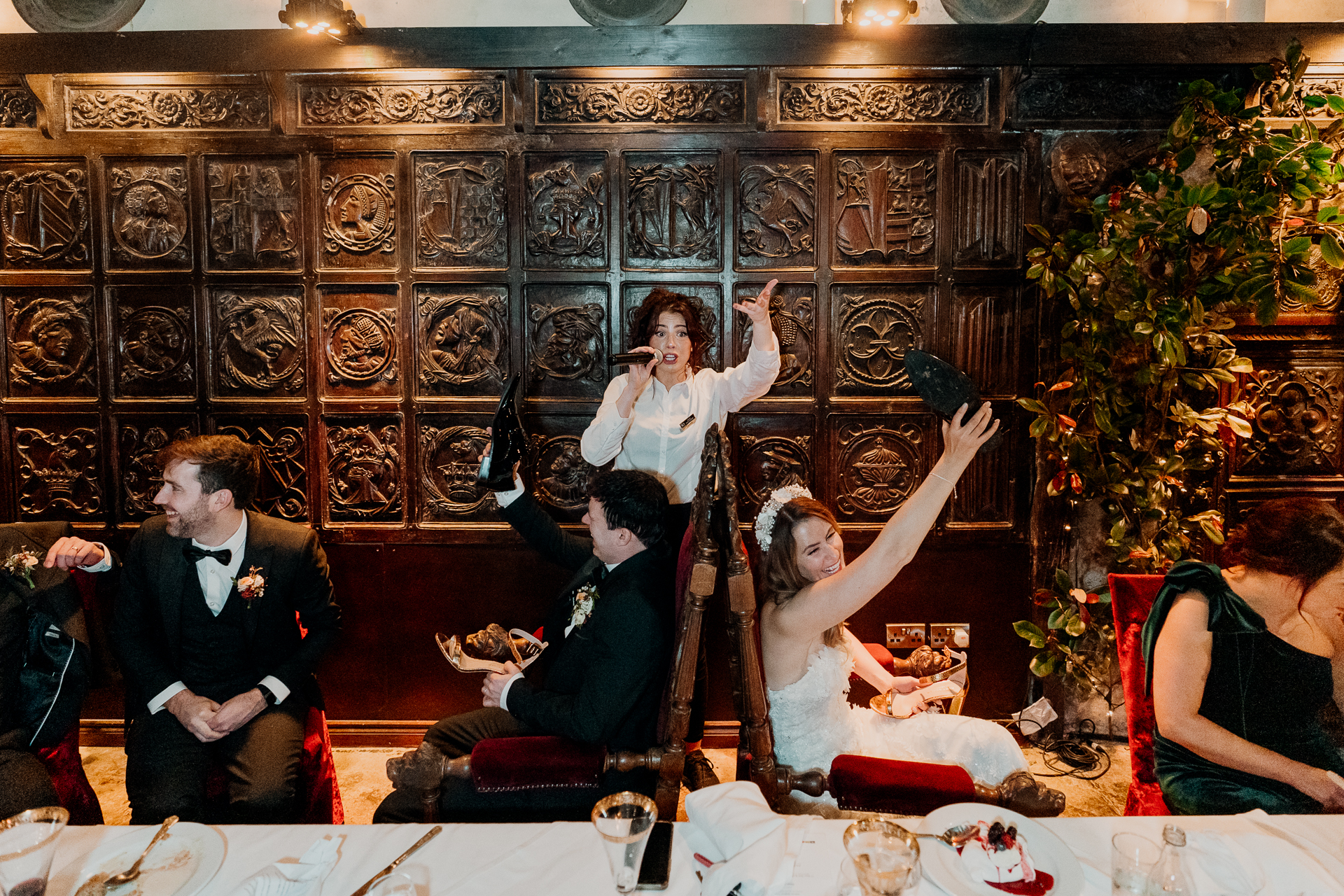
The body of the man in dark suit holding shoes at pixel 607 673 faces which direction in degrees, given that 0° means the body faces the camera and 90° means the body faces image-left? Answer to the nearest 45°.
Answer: approximately 90°

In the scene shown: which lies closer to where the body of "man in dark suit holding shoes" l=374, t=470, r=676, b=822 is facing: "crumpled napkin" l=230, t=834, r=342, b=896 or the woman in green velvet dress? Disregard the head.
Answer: the crumpled napkin

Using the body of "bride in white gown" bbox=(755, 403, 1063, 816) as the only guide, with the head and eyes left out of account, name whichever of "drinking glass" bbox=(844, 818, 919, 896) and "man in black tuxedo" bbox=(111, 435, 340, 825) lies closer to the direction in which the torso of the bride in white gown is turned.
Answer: the drinking glass

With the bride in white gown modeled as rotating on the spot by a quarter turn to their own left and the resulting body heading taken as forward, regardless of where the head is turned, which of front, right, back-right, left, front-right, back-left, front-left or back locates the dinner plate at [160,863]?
back-left
